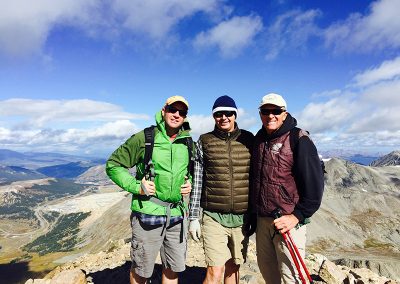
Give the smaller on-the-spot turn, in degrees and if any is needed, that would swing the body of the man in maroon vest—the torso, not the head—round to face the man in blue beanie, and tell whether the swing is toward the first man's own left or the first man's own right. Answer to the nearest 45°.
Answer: approximately 45° to the first man's own right

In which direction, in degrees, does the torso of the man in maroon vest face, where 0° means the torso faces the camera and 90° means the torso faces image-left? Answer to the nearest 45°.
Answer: approximately 45°

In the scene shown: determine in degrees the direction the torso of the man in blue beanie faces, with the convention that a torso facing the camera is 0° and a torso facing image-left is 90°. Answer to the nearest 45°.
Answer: approximately 0°

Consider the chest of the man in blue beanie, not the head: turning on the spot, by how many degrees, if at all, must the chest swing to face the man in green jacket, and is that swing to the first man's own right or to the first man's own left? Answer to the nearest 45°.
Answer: approximately 90° to the first man's own right

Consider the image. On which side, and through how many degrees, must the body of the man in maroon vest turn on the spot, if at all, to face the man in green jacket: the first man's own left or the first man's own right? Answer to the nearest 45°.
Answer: approximately 45° to the first man's own right

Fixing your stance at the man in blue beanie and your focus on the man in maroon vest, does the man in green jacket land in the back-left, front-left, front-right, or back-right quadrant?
back-right
